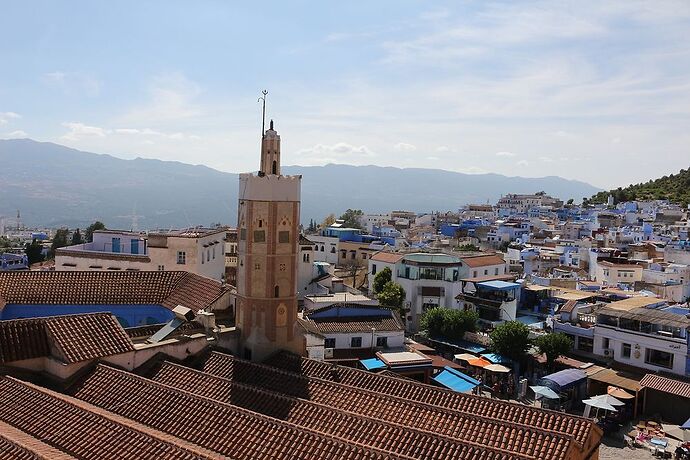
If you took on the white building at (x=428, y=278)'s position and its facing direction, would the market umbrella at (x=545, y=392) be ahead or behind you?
ahead

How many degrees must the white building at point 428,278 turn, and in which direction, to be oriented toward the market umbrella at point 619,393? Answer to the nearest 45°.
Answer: approximately 45° to its left

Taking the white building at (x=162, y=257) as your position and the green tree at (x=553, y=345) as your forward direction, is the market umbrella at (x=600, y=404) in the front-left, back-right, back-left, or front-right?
front-right

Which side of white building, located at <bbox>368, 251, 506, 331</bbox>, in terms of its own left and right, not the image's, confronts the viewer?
front

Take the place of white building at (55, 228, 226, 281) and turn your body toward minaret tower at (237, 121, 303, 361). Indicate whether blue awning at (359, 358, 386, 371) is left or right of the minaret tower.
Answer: left

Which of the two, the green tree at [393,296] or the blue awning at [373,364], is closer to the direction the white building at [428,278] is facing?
the blue awning

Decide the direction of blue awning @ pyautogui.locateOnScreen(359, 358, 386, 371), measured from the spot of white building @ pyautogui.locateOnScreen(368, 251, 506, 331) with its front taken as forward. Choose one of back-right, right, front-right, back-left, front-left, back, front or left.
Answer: front

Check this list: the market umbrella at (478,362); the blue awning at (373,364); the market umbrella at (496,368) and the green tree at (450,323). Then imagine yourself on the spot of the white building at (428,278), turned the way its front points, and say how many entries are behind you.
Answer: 0

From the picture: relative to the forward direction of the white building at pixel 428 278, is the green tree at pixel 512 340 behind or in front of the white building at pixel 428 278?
in front

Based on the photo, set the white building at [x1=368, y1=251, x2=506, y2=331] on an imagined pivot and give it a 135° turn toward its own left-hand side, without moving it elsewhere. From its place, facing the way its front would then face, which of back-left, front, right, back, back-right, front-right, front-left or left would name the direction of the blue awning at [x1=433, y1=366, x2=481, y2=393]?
back-right

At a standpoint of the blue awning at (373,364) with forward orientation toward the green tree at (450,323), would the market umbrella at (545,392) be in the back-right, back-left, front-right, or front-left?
front-right

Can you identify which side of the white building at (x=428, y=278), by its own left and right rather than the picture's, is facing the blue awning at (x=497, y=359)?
front

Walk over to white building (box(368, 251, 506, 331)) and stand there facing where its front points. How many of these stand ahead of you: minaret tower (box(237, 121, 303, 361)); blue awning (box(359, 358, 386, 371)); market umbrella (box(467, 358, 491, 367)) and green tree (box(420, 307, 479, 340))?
4

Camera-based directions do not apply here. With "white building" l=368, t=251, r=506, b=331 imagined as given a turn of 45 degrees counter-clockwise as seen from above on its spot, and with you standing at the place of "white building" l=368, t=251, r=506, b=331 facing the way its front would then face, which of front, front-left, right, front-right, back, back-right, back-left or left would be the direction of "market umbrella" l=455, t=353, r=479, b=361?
front-right
